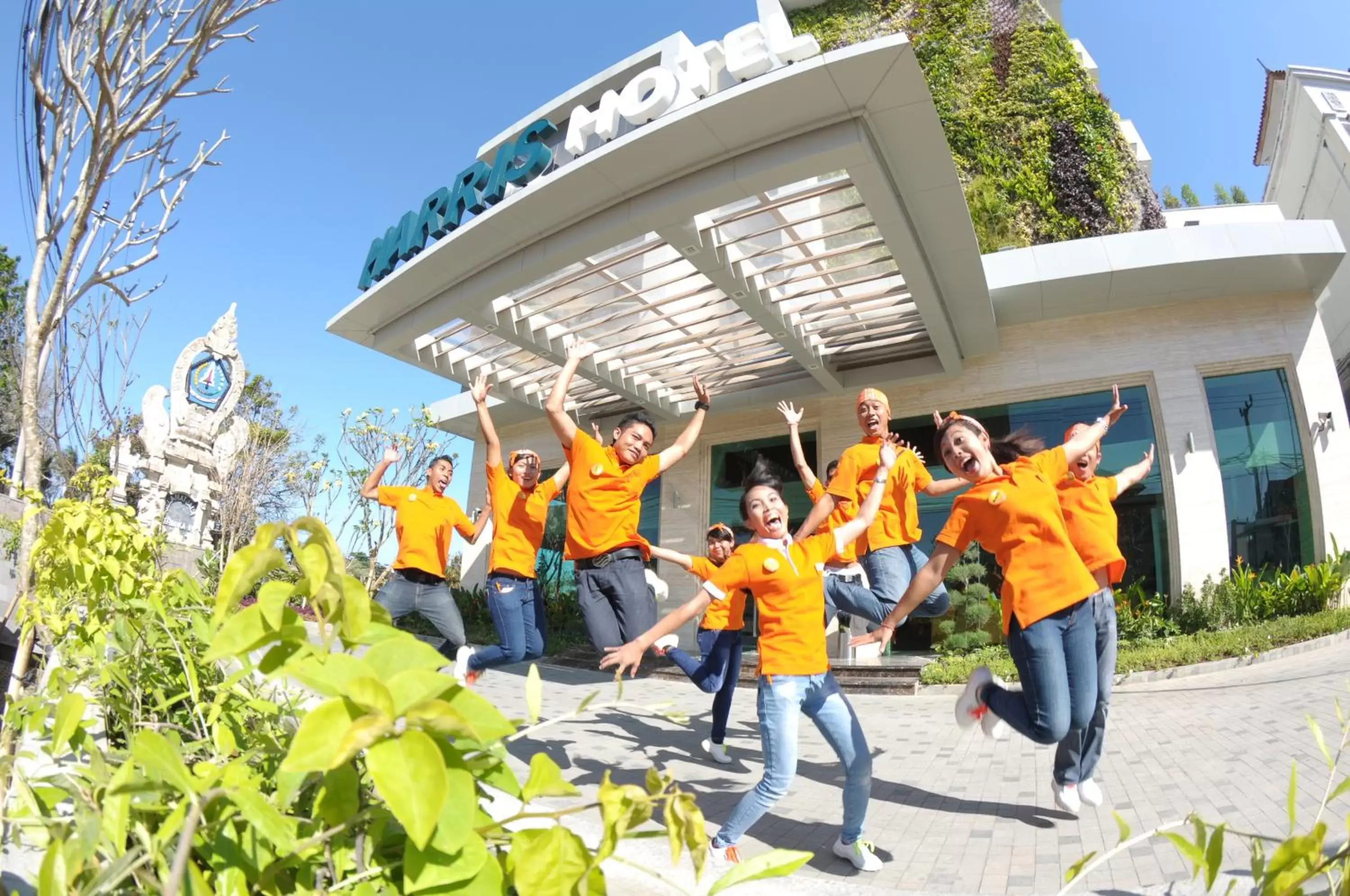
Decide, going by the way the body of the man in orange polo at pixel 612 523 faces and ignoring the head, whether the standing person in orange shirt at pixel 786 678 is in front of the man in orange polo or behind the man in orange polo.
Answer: in front

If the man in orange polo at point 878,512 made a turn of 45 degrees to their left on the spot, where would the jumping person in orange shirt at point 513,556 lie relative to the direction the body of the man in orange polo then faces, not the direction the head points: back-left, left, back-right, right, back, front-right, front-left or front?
back-right

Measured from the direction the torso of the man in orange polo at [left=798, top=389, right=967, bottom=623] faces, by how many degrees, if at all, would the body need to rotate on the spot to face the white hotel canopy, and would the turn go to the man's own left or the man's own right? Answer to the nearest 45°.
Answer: approximately 180°

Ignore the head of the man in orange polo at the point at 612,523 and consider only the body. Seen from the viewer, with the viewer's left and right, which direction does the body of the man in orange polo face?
facing the viewer

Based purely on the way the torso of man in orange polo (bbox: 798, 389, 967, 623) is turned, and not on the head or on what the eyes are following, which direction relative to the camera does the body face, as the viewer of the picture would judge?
toward the camera

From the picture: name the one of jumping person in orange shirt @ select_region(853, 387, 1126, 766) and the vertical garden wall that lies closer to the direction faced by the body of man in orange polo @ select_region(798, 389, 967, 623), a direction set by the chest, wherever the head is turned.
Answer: the jumping person in orange shirt

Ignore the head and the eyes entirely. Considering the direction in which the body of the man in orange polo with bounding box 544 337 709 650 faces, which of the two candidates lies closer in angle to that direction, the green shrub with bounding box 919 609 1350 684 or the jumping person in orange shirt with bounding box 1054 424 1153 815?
the jumping person in orange shirt

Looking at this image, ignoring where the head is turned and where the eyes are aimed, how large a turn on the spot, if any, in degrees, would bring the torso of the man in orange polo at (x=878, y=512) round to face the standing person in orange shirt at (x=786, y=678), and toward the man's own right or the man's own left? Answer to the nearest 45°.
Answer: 0° — they already face them

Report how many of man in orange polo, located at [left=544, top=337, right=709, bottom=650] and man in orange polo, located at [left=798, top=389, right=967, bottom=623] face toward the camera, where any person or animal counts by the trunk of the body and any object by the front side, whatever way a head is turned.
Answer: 2
